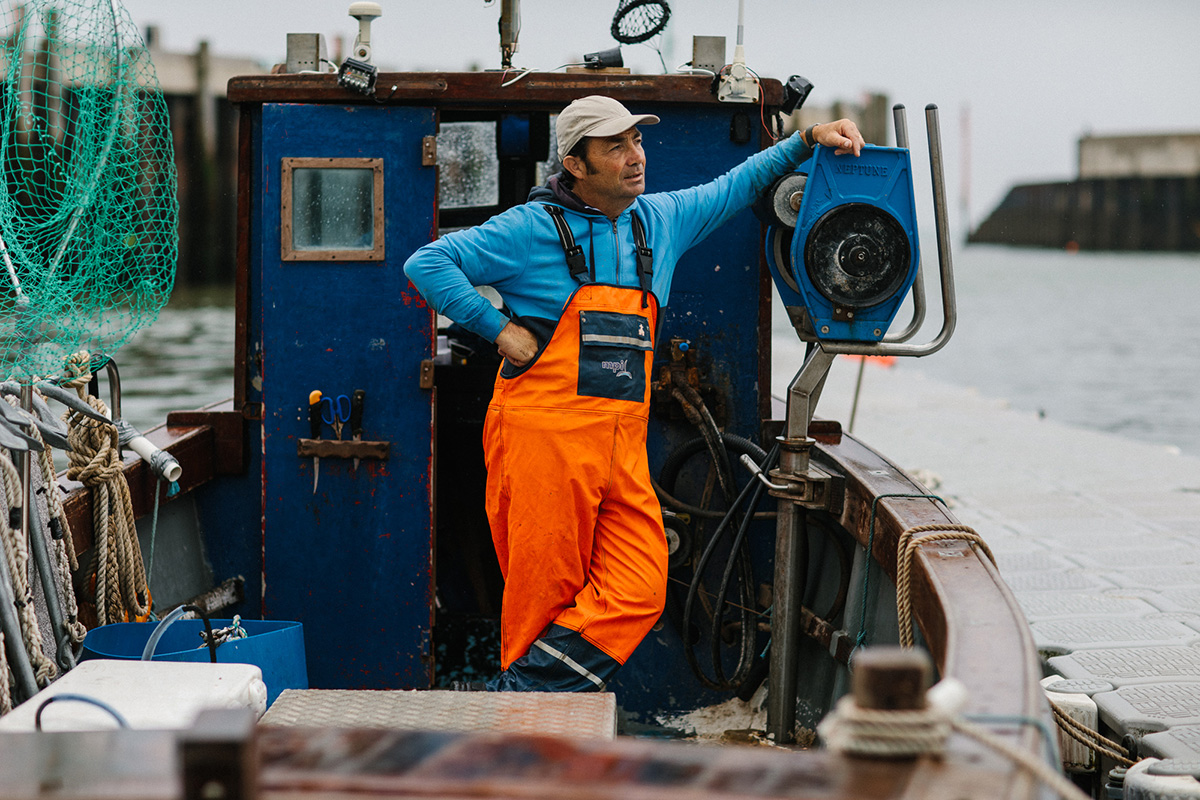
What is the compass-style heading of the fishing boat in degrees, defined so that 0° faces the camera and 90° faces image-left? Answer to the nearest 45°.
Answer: approximately 180°

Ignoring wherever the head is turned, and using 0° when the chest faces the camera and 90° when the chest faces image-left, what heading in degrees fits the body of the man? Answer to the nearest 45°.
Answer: approximately 315°

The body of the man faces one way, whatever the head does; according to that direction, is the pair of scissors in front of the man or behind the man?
behind
